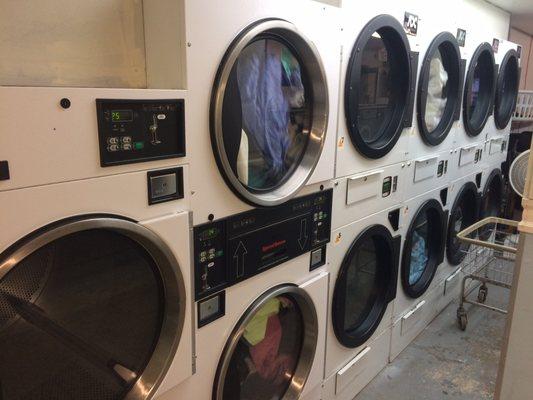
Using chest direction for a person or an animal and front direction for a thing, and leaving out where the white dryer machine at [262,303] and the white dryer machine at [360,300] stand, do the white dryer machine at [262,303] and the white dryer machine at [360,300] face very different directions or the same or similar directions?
same or similar directions

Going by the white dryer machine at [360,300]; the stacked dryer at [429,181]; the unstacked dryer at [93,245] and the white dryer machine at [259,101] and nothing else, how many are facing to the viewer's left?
0

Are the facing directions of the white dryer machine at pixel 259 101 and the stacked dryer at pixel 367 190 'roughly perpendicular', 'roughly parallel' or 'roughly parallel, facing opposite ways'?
roughly parallel

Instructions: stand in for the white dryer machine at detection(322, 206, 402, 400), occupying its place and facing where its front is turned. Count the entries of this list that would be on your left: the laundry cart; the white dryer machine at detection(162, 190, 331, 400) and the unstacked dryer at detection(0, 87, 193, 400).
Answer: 1

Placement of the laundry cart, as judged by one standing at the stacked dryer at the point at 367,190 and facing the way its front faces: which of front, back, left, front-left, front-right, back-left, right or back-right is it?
left

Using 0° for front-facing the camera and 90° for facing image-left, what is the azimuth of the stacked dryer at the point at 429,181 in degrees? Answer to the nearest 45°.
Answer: approximately 315°

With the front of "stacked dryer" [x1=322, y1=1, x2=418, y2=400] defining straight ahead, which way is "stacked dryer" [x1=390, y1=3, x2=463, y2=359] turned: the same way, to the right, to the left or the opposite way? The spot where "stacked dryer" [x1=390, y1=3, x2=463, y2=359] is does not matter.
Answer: the same way

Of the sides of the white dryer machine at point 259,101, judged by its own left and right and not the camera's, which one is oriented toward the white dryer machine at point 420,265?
left

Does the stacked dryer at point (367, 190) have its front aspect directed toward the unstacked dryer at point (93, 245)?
no

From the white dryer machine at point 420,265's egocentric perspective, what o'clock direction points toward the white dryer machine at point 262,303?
the white dryer machine at point 262,303 is roughly at 2 o'clock from the white dryer machine at point 420,265.

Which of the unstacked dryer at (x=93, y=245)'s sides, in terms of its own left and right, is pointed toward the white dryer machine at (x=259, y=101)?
left

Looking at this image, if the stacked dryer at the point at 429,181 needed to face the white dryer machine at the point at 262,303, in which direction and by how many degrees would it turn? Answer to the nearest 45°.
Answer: approximately 45° to its right

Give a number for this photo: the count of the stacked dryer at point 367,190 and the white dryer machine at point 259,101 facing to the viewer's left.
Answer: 0

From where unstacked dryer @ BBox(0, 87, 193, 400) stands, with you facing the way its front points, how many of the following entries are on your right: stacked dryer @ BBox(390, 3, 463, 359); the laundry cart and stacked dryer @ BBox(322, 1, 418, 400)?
0

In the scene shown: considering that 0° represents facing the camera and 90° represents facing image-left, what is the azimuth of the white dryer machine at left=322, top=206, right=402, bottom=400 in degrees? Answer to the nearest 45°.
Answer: approximately 315°

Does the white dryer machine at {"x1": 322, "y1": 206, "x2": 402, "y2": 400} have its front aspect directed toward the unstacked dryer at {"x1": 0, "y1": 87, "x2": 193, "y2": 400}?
no

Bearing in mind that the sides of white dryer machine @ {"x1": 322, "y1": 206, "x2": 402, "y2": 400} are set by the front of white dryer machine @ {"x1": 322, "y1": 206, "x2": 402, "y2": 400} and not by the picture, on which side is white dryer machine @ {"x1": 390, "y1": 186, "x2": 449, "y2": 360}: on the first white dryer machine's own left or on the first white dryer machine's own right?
on the first white dryer machine's own left

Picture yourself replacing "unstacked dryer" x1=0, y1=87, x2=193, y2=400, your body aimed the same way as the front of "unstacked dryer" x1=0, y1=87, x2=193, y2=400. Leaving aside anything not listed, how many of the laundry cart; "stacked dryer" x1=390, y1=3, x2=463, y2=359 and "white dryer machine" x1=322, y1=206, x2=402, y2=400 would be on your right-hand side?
0

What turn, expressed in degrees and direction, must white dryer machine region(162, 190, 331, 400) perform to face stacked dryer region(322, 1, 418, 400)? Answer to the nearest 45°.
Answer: approximately 90° to its left
